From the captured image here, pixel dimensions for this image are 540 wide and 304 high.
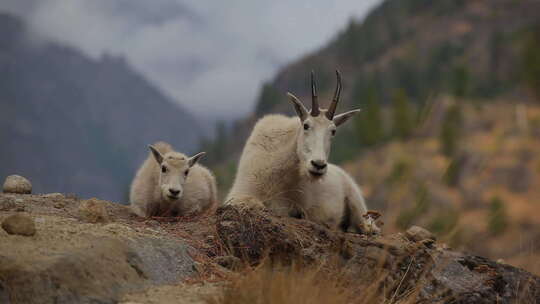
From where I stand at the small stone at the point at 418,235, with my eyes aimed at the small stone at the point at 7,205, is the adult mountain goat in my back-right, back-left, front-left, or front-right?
front-right

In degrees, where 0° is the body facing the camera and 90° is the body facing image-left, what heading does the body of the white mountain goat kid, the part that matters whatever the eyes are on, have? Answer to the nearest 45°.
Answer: approximately 45°

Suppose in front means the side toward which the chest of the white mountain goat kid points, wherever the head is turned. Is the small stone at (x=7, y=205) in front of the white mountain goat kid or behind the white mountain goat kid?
in front

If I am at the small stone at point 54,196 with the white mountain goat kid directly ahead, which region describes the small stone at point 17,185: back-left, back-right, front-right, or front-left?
back-left

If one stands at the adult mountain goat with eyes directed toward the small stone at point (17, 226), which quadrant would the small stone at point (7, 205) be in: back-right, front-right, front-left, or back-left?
front-right

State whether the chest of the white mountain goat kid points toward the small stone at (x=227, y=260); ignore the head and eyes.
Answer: no
